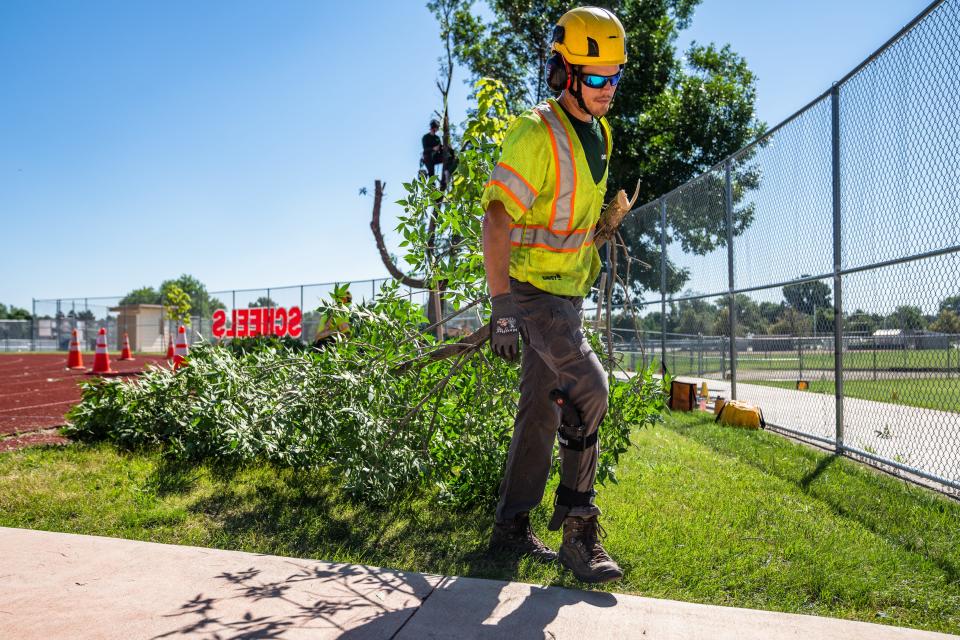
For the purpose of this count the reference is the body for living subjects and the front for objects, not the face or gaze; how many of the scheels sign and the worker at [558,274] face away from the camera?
1

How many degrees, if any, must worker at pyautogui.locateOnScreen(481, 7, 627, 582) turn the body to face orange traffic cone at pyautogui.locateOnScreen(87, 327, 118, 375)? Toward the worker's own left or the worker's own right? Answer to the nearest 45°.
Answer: approximately 180°

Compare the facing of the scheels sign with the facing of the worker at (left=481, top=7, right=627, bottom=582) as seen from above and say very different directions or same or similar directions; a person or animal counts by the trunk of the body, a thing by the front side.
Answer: very different directions

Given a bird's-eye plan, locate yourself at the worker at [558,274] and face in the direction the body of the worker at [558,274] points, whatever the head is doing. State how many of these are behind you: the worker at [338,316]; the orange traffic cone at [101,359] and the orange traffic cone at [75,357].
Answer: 3

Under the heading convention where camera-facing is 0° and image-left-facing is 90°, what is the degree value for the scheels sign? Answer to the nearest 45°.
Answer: approximately 180°

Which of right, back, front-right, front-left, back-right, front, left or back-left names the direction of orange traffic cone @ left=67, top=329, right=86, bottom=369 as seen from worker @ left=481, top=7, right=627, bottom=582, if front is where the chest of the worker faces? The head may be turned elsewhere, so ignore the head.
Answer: back

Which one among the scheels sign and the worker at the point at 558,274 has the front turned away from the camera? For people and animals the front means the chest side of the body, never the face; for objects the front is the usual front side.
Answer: the scheels sign

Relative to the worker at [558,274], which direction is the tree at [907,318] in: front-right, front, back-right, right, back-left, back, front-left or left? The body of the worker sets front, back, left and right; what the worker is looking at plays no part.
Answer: left

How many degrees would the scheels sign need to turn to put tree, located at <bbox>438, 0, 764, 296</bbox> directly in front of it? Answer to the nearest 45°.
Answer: approximately 135° to its right

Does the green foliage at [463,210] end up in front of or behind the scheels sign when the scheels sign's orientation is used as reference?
behind

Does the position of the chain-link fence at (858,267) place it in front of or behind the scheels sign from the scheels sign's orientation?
behind
